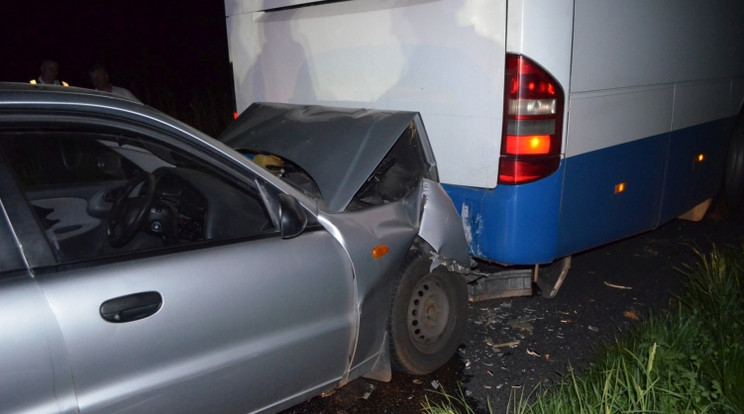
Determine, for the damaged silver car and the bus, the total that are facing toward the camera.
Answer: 0

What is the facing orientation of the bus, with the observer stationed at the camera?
facing away from the viewer and to the right of the viewer

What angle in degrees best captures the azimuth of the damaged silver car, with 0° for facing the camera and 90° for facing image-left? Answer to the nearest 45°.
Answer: approximately 225°

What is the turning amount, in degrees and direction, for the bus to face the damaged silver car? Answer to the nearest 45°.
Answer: approximately 180°

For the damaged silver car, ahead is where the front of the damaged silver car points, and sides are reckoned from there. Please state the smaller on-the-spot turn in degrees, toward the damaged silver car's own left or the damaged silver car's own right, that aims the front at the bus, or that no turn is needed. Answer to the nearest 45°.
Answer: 0° — it already faces it
